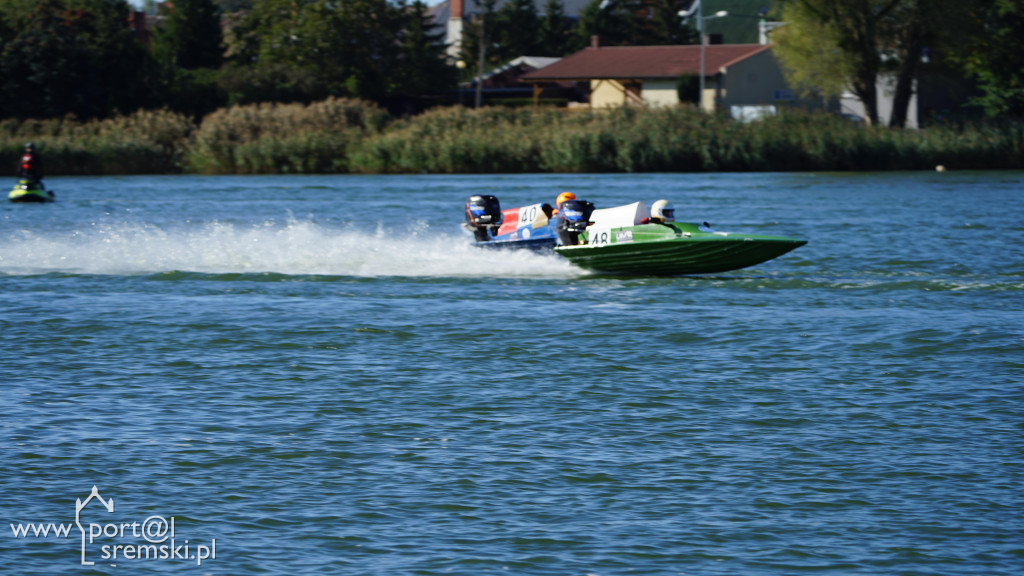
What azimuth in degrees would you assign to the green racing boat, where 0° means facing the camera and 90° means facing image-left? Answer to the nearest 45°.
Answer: approximately 270°

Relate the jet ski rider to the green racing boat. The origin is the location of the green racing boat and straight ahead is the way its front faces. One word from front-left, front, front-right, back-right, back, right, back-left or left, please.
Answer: back-left

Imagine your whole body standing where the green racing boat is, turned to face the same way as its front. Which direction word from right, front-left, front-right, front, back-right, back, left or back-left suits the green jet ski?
back-left
